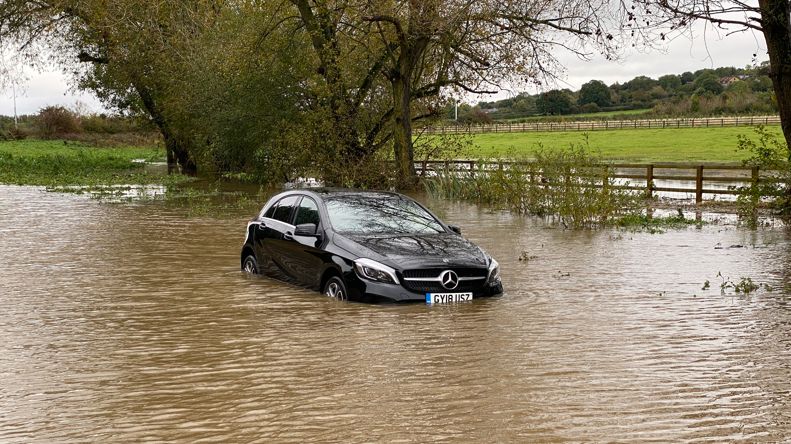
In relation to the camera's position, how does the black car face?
facing the viewer and to the right of the viewer

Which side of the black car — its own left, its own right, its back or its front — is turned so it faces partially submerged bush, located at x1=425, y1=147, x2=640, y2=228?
left

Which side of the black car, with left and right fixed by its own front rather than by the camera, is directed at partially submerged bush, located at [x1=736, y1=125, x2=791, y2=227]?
left

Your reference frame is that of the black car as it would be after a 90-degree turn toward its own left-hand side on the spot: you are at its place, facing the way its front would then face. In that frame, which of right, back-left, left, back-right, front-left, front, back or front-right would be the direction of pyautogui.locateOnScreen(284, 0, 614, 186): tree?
front-left
